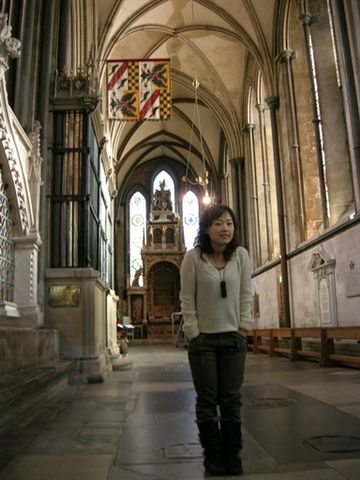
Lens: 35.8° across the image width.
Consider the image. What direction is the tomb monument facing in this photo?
toward the camera

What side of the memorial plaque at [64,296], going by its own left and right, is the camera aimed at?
front

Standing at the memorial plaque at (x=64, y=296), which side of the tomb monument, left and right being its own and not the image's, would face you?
front

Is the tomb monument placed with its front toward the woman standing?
yes

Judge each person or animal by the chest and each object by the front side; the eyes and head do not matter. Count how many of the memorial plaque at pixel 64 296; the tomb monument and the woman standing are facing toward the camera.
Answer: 3

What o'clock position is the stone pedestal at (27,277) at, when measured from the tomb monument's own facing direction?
The stone pedestal is roughly at 12 o'clock from the tomb monument.

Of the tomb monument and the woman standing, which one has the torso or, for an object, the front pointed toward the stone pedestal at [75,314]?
the tomb monument

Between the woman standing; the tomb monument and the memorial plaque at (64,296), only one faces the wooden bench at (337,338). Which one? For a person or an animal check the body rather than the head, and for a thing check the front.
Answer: the tomb monument
